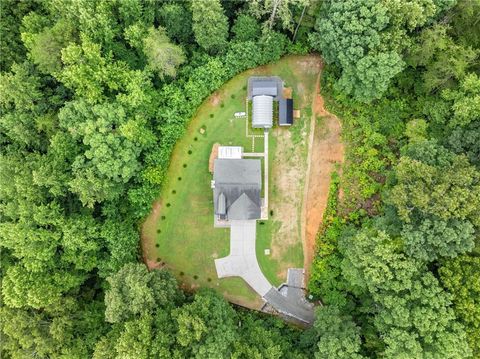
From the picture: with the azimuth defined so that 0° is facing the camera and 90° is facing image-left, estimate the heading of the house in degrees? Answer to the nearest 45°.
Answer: approximately 0°
